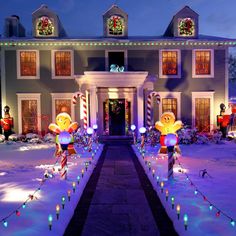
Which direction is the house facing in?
toward the camera

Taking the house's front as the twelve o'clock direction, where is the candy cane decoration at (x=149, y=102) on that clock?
The candy cane decoration is roughly at 10 o'clock from the house.

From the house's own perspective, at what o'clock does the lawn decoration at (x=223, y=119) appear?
The lawn decoration is roughly at 9 o'clock from the house.
